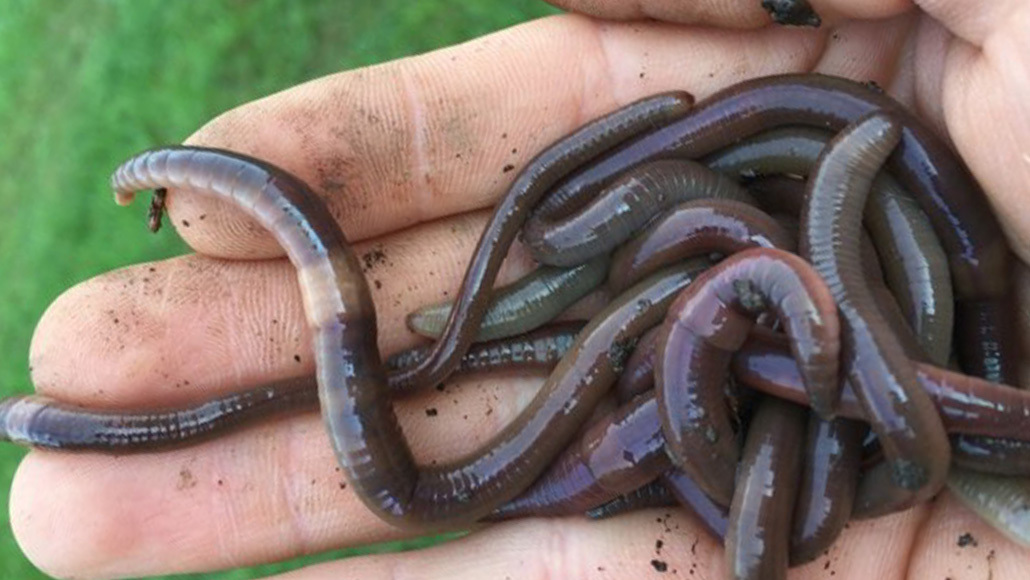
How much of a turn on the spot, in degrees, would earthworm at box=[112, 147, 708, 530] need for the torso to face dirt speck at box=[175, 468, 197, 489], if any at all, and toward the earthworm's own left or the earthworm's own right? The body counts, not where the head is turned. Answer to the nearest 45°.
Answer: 0° — it already faces it

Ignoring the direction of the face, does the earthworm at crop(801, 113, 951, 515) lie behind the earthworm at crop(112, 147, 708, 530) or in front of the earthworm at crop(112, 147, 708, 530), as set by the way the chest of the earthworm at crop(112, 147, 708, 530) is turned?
behind

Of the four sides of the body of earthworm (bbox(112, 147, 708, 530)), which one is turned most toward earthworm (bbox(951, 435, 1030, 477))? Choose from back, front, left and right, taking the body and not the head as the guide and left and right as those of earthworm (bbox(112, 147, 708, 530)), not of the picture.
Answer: back
